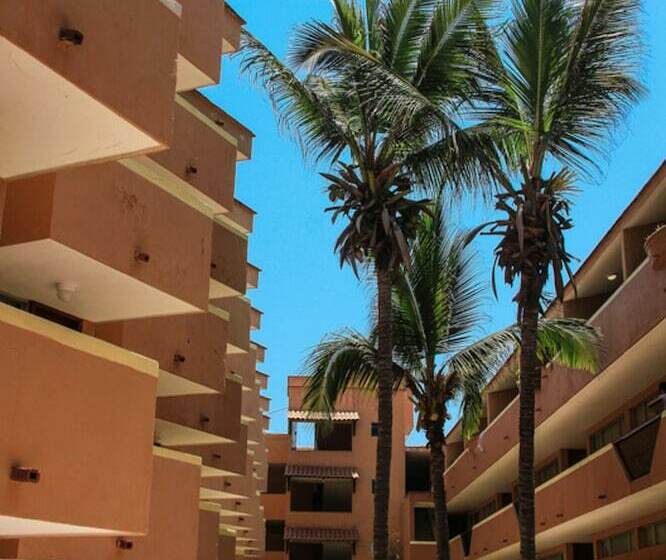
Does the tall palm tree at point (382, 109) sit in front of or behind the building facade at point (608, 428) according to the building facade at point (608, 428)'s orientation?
in front

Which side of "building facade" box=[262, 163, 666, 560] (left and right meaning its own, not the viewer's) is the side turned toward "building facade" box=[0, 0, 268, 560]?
front

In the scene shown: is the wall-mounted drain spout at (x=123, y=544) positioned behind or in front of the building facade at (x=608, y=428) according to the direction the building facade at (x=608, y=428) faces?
in front

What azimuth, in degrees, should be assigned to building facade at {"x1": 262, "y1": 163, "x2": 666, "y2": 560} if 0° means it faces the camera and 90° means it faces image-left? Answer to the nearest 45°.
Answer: approximately 45°

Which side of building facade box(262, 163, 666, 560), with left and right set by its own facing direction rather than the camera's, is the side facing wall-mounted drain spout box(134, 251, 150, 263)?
front

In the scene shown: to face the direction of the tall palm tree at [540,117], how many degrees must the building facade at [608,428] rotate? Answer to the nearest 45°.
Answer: approximately 45° to its left

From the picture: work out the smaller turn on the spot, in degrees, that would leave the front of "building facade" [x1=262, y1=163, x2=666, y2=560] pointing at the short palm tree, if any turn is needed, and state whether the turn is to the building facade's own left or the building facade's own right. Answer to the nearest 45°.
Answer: approximately 45° to the building facade's own right
